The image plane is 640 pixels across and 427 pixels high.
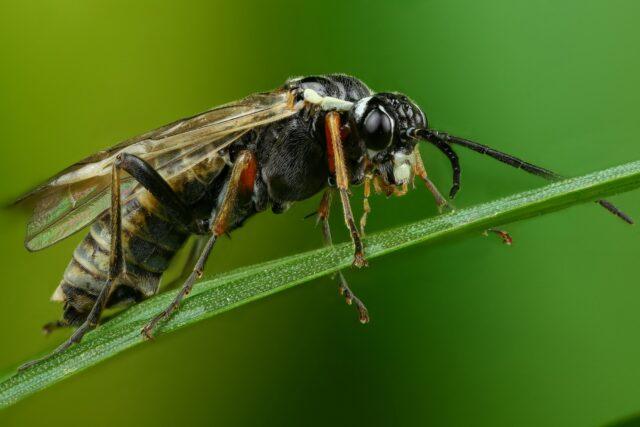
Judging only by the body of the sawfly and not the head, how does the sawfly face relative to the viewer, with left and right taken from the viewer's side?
facing to the right of the viewer
